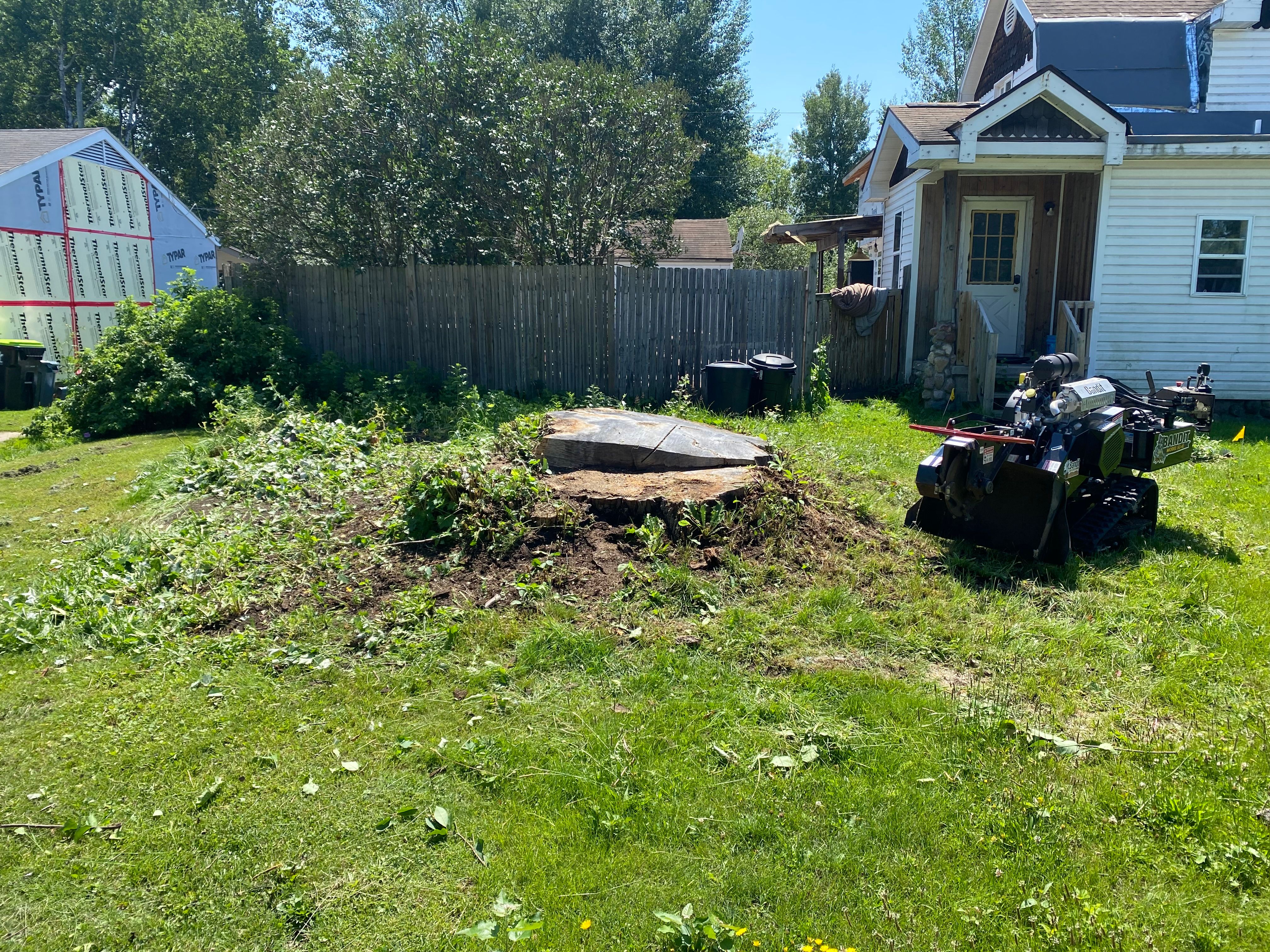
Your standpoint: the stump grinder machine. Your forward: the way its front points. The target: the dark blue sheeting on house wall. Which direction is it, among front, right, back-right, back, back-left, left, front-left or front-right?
back-right

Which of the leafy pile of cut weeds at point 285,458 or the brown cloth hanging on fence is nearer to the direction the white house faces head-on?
the leafy pile of cut weeds

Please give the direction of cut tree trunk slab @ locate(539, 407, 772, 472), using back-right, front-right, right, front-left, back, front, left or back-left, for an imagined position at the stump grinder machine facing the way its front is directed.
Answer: front-right

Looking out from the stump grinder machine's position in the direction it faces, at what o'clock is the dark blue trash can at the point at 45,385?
The dark blue trash can is roughly at 2 o'clock from the stump grinder machine.

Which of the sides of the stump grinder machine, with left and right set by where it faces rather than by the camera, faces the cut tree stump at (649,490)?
front

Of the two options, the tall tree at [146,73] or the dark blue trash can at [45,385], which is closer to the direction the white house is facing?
the dark blue trash can

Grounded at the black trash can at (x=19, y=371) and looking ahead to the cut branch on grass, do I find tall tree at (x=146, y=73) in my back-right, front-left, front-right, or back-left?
back-left

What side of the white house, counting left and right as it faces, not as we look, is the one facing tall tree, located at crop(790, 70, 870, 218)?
back

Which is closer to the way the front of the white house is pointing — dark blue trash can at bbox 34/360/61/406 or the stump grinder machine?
the stump grinder machine

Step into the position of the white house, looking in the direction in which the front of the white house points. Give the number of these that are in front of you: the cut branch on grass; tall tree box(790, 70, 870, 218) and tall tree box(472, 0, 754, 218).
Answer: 1

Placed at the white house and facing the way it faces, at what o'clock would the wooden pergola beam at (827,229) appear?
The wooden pergola beam is roughly at 4 o'clock from the white house.

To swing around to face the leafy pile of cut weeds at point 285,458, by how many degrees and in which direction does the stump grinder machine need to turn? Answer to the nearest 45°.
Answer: approximately 45° to its right

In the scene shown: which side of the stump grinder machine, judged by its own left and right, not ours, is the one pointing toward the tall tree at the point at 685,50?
right

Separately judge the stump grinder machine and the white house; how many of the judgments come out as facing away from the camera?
0

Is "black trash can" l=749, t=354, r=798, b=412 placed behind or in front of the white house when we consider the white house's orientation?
in front

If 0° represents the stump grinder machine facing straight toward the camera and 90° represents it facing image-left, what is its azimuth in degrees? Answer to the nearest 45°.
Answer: approximately 45°

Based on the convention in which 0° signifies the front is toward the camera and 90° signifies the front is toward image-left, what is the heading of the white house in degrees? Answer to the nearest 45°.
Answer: approximately 0°
